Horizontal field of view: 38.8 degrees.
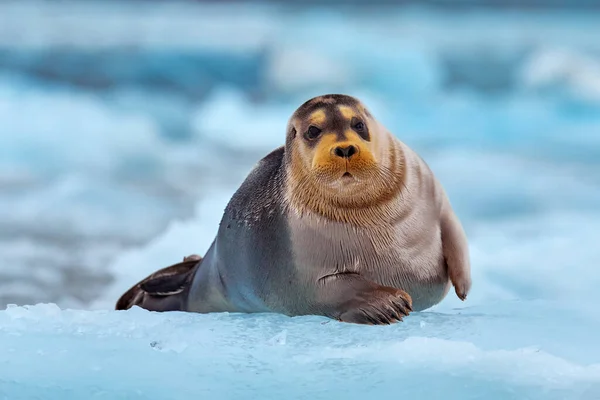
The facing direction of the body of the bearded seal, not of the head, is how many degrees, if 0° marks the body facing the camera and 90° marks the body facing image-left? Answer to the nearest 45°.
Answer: approximately 315°
